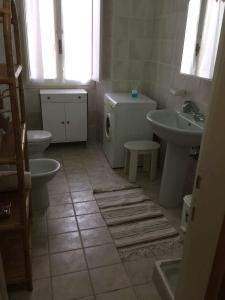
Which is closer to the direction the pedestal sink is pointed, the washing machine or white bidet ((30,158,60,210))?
the white bidet

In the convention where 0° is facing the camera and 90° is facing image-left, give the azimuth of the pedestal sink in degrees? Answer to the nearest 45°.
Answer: approximately 45°

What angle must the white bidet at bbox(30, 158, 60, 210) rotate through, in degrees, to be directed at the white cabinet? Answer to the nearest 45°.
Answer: approximately 90° to its left

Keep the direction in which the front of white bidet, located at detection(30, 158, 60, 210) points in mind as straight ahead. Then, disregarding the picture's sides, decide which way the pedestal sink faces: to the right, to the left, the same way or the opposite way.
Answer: the opposite way

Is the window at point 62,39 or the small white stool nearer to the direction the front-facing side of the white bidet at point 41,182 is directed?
the small white stool

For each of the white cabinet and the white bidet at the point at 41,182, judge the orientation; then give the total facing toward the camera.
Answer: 1

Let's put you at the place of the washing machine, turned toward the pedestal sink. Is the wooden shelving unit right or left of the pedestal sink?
right

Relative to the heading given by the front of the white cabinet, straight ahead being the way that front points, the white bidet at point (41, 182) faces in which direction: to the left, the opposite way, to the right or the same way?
to the left

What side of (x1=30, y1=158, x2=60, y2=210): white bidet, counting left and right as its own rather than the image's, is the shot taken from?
right

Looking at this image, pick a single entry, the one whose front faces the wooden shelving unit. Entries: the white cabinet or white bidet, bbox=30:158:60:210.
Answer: the white cabinet
